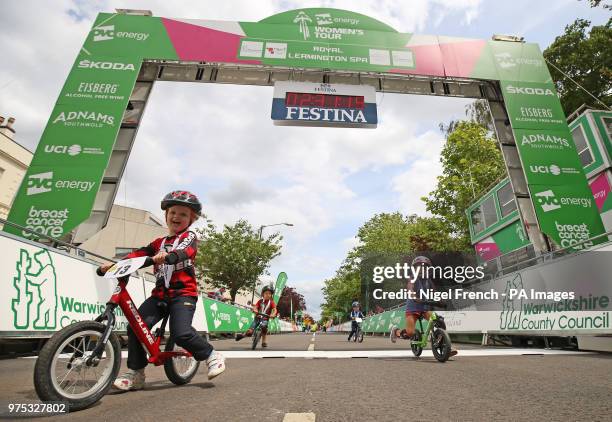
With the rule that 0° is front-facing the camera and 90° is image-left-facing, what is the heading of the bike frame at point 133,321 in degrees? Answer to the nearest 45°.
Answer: approximately 45°

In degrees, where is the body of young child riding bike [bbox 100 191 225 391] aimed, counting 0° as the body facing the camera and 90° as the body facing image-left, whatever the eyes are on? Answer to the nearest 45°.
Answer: approximately 45°

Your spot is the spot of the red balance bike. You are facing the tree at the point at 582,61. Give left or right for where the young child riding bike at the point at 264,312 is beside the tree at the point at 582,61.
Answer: left

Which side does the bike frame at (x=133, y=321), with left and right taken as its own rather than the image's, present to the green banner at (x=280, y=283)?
back

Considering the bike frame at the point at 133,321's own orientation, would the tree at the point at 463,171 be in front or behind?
behind

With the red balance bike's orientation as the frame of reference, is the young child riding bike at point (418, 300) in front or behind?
behind

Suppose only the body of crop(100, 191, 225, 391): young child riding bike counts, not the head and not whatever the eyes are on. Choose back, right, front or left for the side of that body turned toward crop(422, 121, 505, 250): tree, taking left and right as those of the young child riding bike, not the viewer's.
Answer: back

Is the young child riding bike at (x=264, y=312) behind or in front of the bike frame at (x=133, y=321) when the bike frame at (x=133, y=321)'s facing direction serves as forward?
behind

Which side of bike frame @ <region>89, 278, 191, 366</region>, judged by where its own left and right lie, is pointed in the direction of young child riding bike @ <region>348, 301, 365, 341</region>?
back

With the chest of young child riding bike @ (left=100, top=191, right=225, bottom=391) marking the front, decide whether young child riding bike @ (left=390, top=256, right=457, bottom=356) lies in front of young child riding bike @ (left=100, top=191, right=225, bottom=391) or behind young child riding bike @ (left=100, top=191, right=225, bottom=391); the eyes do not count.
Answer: behind
